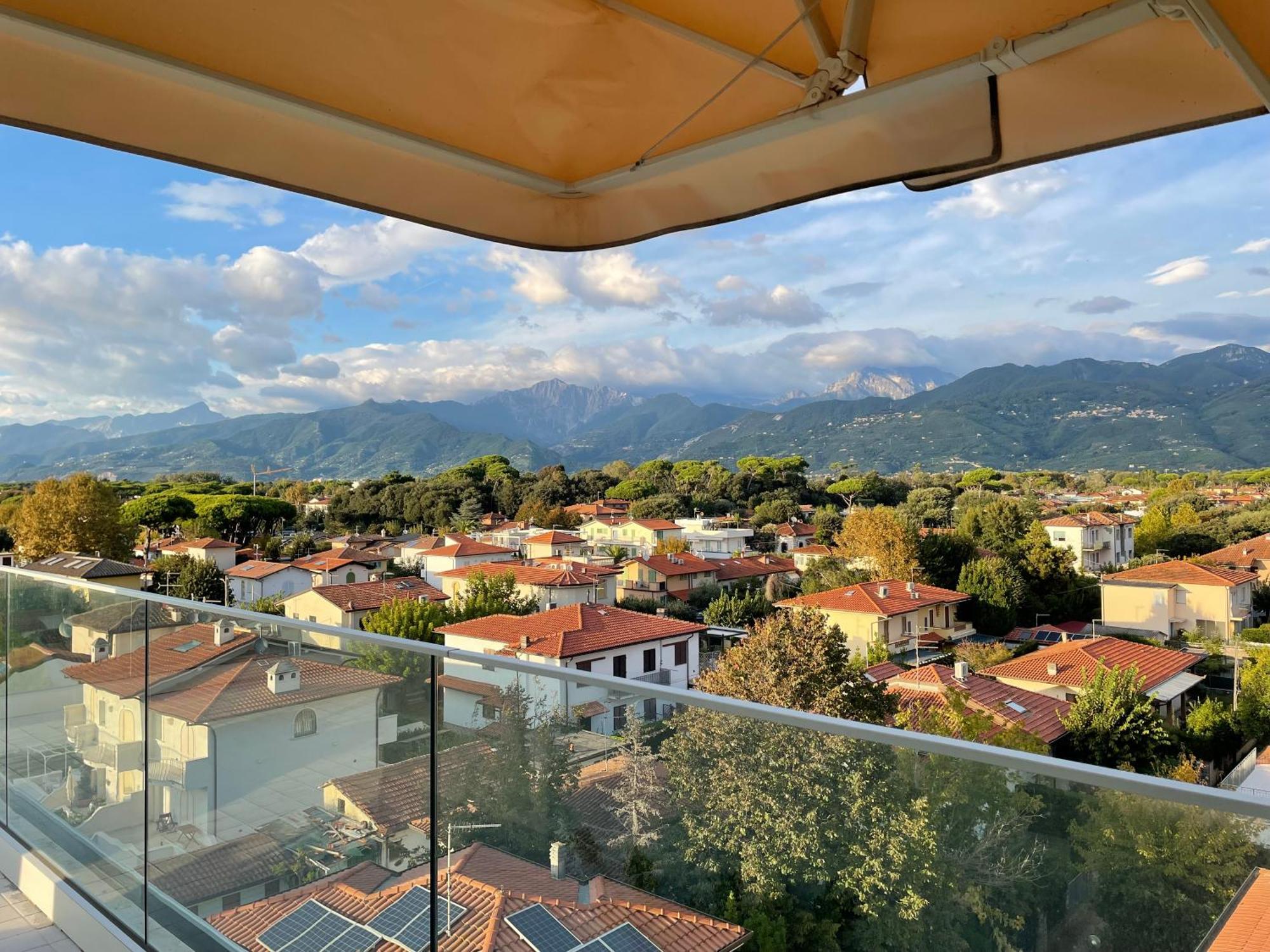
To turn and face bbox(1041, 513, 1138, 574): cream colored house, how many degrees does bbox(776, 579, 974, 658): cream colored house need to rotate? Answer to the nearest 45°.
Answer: approximately 90° to its left

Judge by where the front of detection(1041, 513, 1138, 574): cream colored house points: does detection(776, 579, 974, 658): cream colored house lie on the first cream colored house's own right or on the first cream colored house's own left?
on the first cream colored house's own right

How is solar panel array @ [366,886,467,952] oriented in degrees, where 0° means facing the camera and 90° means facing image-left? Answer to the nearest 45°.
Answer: approximately 45°

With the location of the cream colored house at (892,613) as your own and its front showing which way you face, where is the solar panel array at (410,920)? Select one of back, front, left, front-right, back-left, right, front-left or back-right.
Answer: front-right

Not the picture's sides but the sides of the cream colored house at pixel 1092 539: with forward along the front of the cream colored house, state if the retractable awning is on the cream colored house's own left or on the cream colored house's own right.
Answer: on the cream colored house's own right

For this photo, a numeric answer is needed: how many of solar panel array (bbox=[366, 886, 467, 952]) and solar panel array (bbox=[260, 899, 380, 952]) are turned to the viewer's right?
0

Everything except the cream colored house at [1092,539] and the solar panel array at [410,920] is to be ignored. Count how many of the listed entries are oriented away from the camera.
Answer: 0

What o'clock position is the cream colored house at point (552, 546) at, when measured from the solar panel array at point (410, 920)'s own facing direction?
The cream colored house is roughly at 5 o'clock from the solar panel array.

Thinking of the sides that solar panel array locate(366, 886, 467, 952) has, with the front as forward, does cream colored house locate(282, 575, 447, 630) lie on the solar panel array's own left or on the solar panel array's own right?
on the solar panel array's own right

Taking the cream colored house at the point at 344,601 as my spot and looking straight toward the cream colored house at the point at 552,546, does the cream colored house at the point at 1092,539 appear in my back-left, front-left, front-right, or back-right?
front-right

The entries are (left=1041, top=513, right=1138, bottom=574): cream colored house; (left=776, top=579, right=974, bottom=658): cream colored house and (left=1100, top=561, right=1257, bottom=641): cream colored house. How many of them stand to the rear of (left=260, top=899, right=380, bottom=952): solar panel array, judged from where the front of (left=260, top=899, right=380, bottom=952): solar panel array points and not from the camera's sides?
3

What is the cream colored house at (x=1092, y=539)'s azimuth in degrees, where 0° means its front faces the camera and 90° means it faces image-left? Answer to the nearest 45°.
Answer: approximately 315°

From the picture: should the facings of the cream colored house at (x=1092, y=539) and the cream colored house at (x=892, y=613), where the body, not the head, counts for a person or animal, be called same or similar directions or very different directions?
same or similar directions

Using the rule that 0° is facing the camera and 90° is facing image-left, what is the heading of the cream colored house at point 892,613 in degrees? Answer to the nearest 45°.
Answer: approximately 315°

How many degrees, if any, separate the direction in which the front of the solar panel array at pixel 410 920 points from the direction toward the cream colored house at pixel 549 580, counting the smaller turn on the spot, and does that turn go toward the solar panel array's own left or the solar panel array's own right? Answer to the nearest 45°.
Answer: approximately 135° to the solar panel array's own right

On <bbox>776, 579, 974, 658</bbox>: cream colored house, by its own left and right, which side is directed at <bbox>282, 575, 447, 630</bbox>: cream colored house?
right

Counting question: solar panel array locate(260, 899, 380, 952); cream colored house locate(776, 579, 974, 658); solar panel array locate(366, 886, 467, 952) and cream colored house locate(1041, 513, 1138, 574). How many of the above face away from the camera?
0
